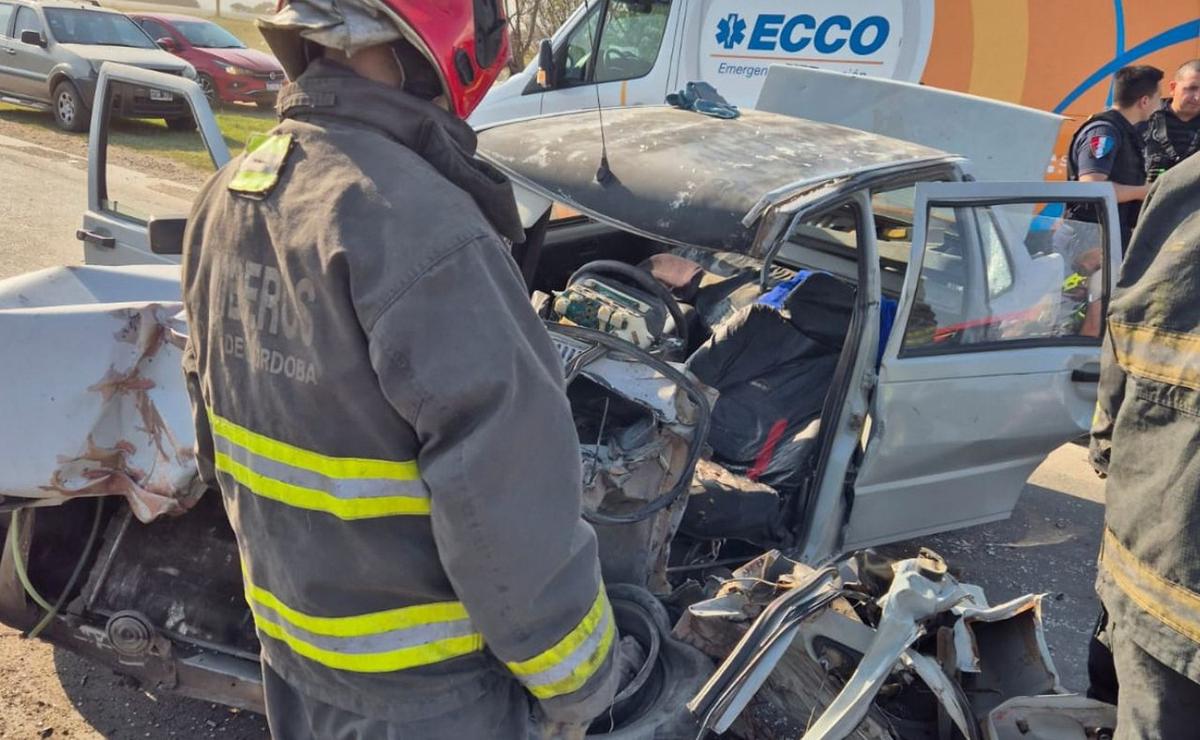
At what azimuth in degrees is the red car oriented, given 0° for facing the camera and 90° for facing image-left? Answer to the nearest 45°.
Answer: approximately 315°

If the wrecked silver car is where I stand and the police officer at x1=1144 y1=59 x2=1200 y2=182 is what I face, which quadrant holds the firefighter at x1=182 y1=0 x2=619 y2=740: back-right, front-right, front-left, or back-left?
back-right

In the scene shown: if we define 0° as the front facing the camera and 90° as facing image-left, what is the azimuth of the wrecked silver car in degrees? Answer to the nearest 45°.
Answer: approximately 45°

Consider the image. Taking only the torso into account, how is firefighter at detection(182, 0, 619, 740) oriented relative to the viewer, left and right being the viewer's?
facing away from the viewer and to the right of the viewer

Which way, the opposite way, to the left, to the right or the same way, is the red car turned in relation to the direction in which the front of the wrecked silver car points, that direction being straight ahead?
to the left

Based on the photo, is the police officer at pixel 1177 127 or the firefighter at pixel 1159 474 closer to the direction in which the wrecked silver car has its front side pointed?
the firefighter

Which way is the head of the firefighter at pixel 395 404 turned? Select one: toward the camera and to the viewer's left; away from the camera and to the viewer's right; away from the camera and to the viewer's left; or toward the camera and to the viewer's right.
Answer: away from the camera and to the viewer's right

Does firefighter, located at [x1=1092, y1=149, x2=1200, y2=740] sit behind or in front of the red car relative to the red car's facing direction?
in front
